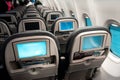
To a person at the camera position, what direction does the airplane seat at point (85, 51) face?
facing away from the viewer and to the left of the viewer

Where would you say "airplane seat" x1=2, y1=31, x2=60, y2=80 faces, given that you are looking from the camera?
facing away from the viewer

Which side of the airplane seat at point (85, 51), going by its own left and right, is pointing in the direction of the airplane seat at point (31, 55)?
left

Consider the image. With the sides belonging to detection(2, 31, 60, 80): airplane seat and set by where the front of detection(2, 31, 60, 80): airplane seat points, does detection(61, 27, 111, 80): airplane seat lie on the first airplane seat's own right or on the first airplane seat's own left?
on the first airplane seat's own right
